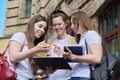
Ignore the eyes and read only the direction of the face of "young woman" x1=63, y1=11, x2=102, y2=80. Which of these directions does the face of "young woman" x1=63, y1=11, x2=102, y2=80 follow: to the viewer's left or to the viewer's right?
to the viewer's left

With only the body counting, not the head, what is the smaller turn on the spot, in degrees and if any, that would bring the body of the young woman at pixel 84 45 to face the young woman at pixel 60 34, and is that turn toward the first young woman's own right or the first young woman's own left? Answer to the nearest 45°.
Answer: approximately 45° to the first young woman's own right

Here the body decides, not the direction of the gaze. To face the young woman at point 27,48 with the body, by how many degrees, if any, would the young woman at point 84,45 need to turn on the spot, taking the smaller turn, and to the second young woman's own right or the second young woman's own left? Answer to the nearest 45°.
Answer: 0° — they already face them

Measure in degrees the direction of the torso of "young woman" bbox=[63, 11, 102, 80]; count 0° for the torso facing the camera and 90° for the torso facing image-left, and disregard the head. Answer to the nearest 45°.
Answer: approximately 90°
